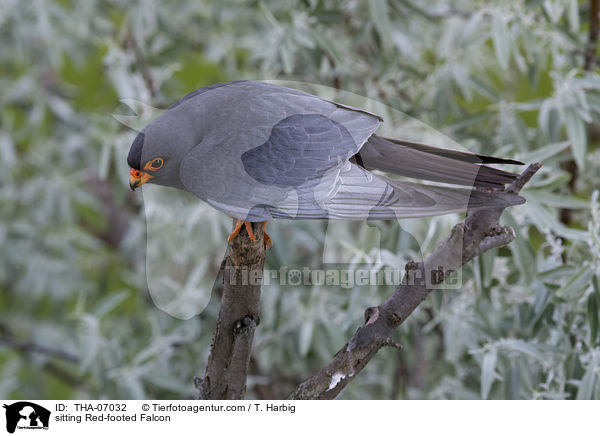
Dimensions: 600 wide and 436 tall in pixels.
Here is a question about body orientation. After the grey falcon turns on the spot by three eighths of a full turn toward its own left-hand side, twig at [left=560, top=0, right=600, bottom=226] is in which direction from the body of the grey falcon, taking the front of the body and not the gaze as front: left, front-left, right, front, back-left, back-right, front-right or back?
left

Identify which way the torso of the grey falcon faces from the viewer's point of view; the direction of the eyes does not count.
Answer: to the viewer's left
